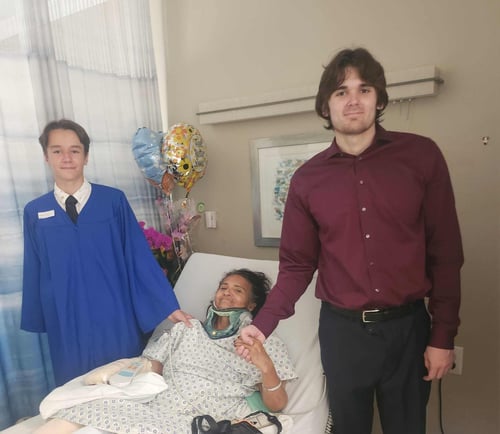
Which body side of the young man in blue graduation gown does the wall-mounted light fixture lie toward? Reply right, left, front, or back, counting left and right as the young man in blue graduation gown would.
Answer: left

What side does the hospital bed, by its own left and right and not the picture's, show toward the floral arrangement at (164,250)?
right

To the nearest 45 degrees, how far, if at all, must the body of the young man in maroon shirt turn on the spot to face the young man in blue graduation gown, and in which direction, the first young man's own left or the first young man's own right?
approximately 90° to the first young man's own right

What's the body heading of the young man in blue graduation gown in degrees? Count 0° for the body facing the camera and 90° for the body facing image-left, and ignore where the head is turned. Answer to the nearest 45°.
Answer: approximately 0°

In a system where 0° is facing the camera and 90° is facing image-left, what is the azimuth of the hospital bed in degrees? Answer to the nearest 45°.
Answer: approximately 45°

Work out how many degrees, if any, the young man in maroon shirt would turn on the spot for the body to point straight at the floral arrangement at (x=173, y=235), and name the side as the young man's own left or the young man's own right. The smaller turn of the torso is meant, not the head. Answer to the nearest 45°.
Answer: approximately 135° to the young man's own right

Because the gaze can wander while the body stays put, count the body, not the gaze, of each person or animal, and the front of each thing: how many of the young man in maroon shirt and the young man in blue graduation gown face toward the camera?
2
